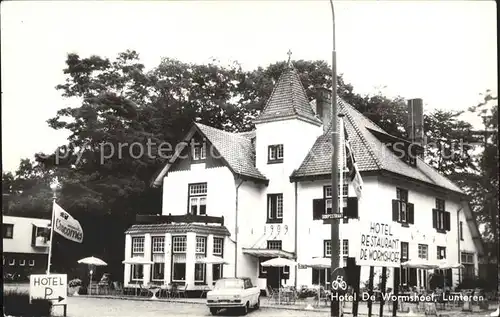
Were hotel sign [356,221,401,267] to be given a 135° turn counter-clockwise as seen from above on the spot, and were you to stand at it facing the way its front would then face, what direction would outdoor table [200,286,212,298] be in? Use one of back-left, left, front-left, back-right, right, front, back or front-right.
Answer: left

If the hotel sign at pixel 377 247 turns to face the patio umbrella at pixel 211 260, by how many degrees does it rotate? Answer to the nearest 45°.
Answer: approximately 135° to its right

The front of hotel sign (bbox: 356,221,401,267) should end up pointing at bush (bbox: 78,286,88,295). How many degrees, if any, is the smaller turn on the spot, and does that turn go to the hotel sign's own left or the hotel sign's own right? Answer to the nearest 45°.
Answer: approximately 135° to the hotel sign's own right

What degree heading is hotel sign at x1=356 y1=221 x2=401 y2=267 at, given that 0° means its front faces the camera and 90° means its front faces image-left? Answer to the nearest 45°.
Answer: approximately 0°

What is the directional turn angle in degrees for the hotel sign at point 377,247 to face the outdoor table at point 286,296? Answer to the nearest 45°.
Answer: approximately 135° to its right

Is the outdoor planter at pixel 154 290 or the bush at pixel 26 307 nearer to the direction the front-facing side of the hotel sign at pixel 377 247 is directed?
the bush

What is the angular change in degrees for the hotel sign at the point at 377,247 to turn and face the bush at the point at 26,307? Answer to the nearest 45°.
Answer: approximately 90° to its right

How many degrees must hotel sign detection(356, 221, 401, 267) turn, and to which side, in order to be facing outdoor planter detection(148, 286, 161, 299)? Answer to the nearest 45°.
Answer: approximately 135° to its right
